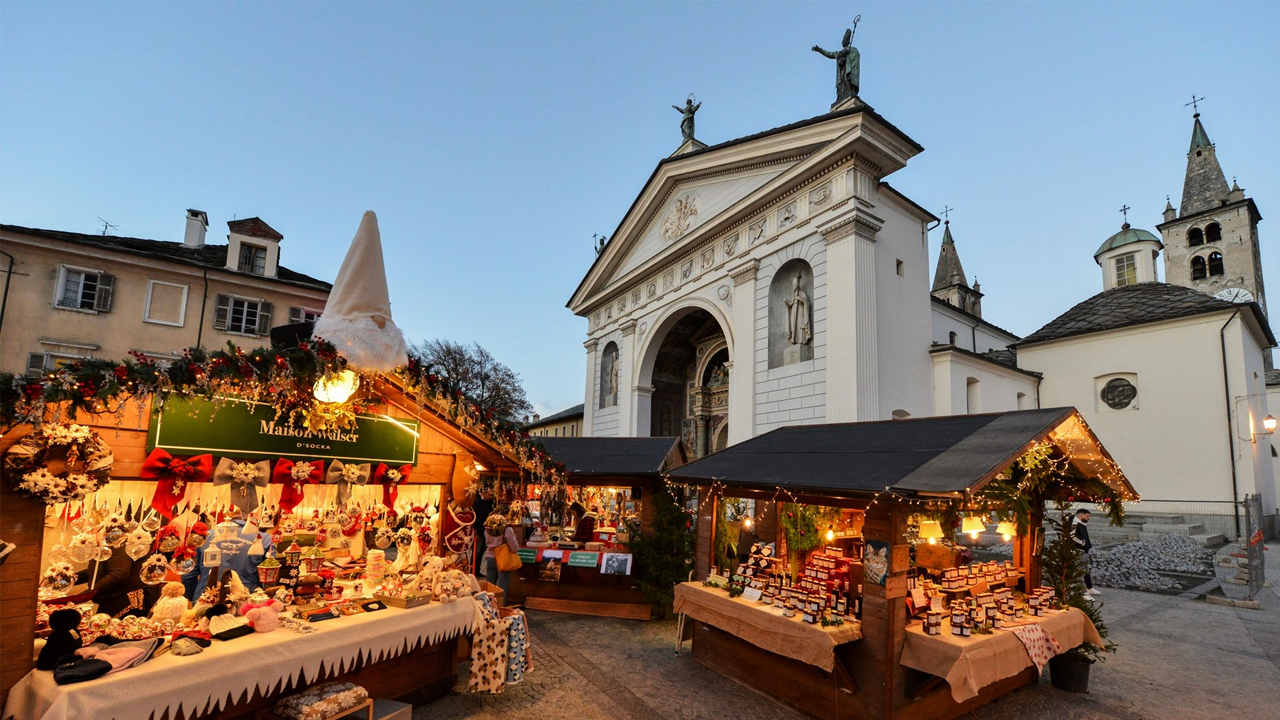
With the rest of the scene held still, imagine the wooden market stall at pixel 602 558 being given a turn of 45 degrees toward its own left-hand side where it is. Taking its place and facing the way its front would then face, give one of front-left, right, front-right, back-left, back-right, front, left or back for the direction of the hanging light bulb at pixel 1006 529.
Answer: front

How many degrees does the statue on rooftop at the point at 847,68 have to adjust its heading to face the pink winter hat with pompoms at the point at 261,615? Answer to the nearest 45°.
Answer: approximately 45° to its left

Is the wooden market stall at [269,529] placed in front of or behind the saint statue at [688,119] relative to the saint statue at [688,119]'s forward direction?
in front

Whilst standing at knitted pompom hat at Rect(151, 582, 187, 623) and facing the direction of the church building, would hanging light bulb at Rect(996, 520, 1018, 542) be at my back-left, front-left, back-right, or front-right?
front-right

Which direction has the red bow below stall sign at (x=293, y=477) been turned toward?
toward the camera

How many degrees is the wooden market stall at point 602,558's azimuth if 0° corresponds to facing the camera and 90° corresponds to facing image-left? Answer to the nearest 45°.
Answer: approximately 0°

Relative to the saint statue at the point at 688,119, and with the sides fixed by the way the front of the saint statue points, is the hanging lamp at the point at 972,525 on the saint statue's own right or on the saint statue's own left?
on the saint statue's own left

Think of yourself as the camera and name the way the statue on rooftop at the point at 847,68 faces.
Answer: facing the viewer and to the left of the viewer

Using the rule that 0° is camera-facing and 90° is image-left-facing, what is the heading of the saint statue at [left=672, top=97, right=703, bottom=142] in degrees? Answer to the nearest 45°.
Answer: approximately 45°

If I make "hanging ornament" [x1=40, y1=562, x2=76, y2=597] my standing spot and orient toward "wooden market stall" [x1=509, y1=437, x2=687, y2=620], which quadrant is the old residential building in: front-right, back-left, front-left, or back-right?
front-left

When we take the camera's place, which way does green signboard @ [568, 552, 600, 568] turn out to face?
facing the viewer
